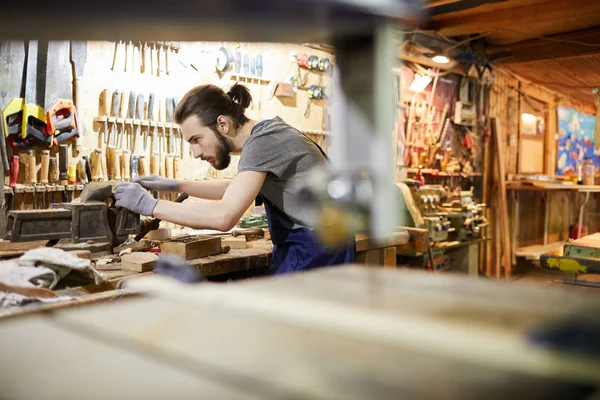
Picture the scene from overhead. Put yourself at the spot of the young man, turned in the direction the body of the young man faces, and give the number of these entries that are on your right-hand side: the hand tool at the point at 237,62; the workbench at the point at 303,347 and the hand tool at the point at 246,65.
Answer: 2

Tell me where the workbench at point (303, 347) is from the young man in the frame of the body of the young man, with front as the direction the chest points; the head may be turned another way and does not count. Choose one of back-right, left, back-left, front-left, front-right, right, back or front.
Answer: left

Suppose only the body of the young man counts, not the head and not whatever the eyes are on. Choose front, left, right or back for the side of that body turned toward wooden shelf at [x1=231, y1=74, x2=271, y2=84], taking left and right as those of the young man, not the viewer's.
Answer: right

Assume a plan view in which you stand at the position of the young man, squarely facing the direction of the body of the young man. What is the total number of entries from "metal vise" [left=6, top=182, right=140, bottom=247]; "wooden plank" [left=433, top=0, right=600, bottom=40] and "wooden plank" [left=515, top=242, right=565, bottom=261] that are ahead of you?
1

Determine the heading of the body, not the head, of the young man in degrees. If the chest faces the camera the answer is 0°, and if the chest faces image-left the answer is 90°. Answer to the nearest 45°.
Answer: approximately 90°

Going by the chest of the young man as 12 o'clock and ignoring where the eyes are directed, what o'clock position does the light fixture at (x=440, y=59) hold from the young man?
The light fixture is roughly at 4 o'clock from the young man.

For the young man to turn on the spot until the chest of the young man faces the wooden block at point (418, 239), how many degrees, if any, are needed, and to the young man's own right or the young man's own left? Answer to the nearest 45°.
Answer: approximately 135° to the young man's own right

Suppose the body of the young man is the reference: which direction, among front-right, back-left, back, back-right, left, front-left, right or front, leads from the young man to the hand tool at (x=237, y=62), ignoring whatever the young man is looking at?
right

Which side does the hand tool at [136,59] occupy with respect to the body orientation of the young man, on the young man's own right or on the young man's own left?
on the young man's own right

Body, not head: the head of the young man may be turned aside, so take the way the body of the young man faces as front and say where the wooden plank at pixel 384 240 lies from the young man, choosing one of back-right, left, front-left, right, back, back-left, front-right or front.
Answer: back-right

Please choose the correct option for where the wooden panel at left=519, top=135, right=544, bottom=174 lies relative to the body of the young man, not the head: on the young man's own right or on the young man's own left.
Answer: on the young man's own right

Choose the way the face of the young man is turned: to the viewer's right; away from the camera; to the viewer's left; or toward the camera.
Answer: to the viewer's left

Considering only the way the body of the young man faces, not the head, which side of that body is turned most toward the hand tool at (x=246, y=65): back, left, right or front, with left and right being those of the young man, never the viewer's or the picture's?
right

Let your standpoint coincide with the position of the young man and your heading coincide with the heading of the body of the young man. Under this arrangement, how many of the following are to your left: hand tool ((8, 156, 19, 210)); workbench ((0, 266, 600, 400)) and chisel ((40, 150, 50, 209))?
1

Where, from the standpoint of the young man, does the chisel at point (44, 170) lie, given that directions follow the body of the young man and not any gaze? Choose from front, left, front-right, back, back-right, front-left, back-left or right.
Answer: front-right
